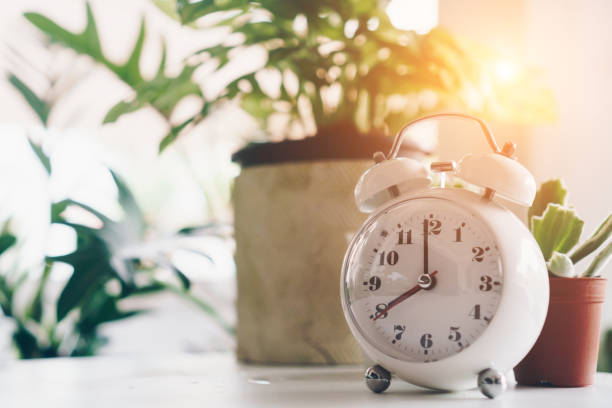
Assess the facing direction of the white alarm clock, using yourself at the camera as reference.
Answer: facing the viewer and to the left of the viewer

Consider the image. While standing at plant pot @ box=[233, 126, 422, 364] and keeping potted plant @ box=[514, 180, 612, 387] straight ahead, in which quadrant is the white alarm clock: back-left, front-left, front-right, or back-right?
front-right

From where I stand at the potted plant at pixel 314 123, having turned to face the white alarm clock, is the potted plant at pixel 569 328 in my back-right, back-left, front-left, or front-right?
front-left
